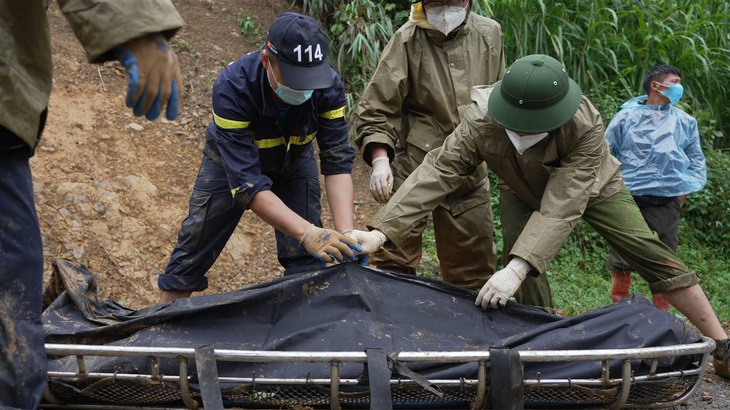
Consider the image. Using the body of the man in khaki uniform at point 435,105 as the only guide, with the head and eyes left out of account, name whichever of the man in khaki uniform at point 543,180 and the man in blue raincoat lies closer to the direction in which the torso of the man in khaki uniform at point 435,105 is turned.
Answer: the man in khaki uniform

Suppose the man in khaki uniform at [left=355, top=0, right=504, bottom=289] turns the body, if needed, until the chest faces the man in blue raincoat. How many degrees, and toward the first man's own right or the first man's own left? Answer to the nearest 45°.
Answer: approximately 135° to the first man's own left

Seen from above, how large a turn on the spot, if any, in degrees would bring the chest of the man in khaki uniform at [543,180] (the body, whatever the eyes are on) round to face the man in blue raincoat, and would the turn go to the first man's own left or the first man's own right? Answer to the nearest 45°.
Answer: approximately 180°

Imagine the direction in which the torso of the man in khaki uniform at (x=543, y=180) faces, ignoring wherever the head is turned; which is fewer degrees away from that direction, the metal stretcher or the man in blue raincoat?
the metal stretcher

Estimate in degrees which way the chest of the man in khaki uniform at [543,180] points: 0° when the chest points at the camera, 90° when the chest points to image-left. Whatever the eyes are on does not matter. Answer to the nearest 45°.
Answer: approximately 45°

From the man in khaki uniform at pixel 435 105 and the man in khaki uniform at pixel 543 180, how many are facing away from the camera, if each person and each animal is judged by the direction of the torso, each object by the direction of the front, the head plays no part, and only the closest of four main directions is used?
0

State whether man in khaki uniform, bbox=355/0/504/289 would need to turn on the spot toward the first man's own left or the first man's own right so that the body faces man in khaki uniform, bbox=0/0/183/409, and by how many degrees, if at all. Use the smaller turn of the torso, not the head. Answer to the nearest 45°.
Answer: approximately 45° to the first man's own right

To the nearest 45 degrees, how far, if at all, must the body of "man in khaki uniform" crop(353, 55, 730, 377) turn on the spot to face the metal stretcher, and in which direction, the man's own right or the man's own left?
0° — they already face it
